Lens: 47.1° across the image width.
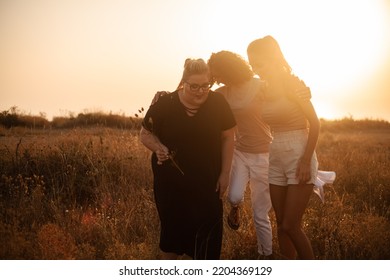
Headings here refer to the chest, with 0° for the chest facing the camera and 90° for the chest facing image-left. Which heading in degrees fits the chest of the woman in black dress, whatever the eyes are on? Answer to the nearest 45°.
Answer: approximately 0°

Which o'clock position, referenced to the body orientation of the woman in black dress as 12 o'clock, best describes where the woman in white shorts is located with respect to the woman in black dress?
The woman in white shorts is roughly at 9 o'clock from the woman in black dress.
